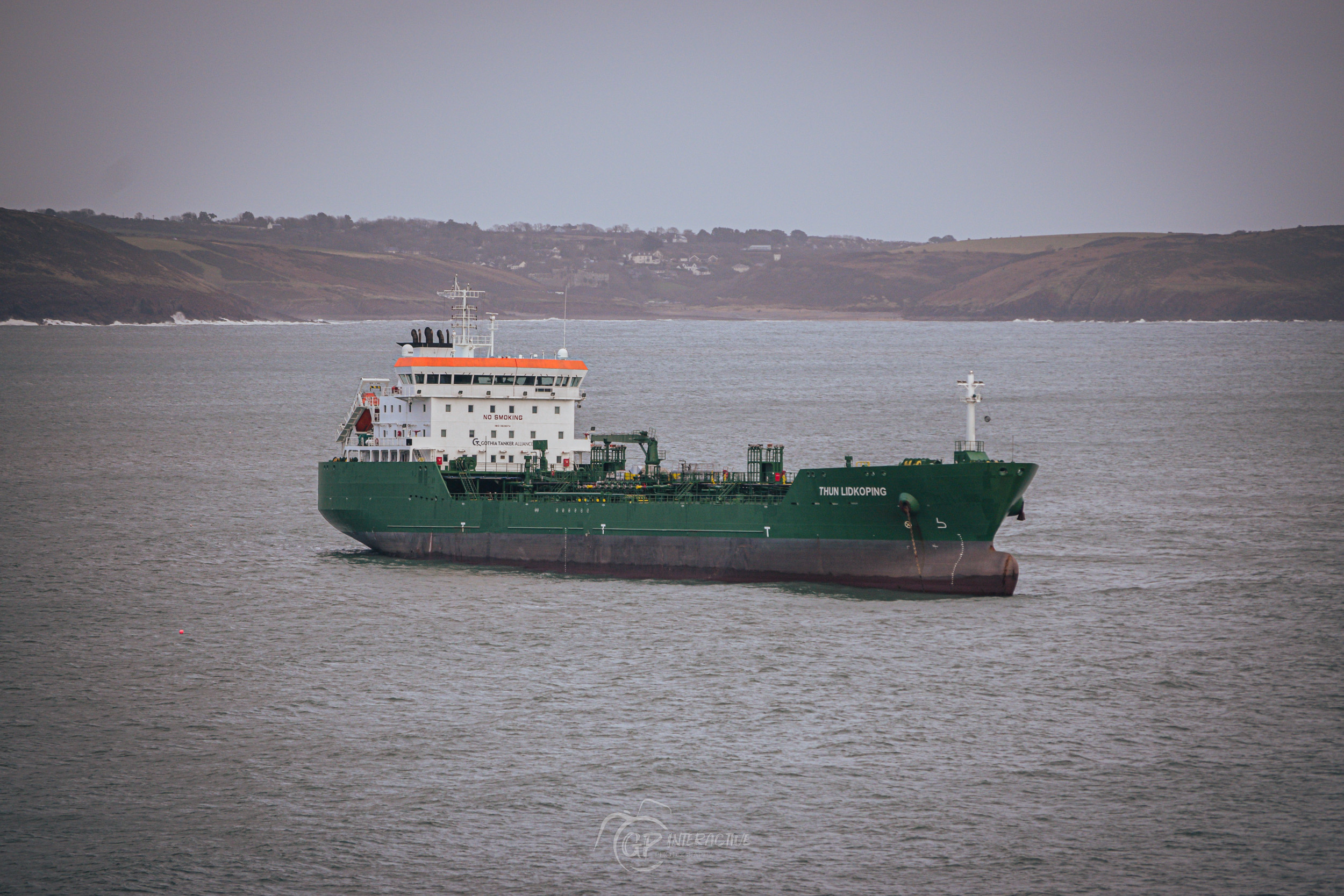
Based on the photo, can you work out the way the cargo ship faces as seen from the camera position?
facing the viewer and to the right of the viewer
